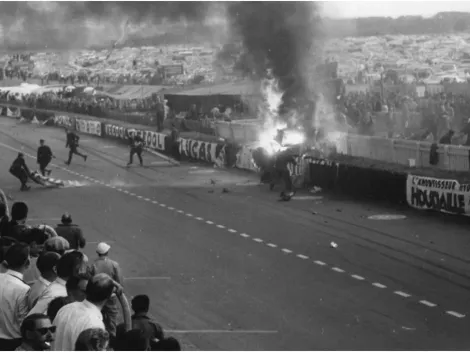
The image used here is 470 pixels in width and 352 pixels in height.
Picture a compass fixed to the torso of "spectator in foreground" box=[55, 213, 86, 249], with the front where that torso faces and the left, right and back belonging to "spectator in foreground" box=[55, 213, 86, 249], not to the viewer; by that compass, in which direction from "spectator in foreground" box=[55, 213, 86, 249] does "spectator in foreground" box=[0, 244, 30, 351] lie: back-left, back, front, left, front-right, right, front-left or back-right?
back

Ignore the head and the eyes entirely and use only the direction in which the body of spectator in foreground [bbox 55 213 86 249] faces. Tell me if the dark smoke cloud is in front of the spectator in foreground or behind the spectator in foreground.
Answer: in front

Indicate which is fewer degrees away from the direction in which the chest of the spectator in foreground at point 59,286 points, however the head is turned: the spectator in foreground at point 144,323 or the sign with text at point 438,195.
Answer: the sign with text

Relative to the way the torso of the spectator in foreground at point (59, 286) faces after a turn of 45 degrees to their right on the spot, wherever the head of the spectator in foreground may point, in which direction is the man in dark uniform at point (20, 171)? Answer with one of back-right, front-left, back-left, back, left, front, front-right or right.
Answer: left

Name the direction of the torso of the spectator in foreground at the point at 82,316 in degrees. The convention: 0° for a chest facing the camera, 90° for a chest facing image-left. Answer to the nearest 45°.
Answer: approximately 225°

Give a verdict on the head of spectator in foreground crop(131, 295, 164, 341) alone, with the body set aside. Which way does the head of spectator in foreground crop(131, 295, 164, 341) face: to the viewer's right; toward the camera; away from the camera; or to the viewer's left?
away from the camera

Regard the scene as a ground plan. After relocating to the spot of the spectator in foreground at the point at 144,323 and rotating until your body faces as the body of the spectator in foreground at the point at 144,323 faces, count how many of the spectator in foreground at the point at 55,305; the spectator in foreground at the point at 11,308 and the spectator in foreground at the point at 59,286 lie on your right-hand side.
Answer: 0

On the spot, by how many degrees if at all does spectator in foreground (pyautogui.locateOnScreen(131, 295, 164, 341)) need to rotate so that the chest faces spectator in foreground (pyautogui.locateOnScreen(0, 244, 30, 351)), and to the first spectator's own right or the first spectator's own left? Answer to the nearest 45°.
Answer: approximately 90° to the first spectator's own left

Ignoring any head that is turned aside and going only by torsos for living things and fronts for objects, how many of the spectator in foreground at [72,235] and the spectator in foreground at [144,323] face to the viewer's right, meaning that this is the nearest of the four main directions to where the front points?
0

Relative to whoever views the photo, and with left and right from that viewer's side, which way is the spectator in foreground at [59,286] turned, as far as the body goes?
facing away from the viewer and to the right of the viewer

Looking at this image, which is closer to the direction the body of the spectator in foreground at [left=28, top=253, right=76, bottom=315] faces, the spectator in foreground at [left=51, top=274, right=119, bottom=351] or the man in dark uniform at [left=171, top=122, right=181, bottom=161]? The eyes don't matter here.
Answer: the man in dark uniform

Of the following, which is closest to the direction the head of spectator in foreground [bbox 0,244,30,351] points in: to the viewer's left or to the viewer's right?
to the viewer's right

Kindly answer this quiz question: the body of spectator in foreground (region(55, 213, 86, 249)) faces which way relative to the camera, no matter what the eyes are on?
away from the camera

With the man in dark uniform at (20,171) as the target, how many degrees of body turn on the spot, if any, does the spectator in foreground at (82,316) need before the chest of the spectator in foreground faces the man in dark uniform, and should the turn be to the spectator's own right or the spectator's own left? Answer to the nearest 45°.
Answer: approximately 45° to the spectator's own left

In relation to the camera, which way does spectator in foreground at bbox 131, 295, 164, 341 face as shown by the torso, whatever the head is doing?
away from the camera

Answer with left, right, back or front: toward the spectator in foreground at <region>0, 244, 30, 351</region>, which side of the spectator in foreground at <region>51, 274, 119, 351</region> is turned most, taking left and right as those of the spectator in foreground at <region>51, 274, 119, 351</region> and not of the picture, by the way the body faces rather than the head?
left
